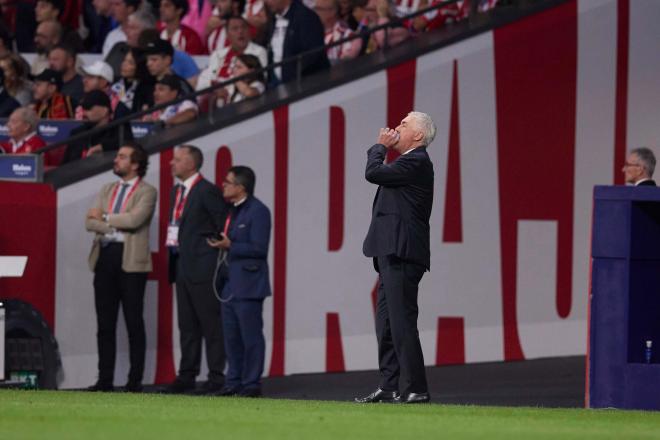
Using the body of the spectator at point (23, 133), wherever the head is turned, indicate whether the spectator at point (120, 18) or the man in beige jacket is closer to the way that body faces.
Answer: the man in beige jacket

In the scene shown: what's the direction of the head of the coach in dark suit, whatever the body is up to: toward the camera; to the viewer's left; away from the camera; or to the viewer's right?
to the viewer's left

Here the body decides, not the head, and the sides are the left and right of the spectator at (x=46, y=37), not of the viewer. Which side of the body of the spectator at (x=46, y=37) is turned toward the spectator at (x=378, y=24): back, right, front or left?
left

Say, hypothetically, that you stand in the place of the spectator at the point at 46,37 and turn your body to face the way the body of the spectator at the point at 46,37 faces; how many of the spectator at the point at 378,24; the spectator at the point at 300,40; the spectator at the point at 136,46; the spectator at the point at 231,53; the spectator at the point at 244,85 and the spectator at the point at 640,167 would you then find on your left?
6

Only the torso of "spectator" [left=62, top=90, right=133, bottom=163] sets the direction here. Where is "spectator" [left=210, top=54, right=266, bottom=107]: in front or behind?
behind

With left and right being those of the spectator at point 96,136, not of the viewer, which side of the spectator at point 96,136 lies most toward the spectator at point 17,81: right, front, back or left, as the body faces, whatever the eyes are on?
right

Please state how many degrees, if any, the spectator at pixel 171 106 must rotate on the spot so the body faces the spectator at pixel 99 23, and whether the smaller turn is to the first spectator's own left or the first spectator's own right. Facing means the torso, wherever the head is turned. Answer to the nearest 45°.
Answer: approximately 135° to the first spectator's own right

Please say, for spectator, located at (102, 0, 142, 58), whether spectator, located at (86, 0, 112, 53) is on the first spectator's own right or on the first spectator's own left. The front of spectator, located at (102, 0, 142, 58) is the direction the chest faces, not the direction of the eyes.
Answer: on the first spectator's own right

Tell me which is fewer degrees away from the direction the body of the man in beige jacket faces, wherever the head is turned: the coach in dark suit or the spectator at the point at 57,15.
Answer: the coach in dark suit

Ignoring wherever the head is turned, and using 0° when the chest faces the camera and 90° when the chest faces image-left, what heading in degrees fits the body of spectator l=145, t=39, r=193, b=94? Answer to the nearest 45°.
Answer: approximately 45°

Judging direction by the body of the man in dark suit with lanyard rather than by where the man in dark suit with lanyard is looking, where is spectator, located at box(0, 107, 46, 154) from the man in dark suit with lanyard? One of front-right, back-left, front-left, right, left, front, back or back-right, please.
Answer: right

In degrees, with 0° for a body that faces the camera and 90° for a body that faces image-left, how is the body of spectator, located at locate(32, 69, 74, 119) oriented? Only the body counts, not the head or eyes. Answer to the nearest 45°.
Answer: approximately 45°
